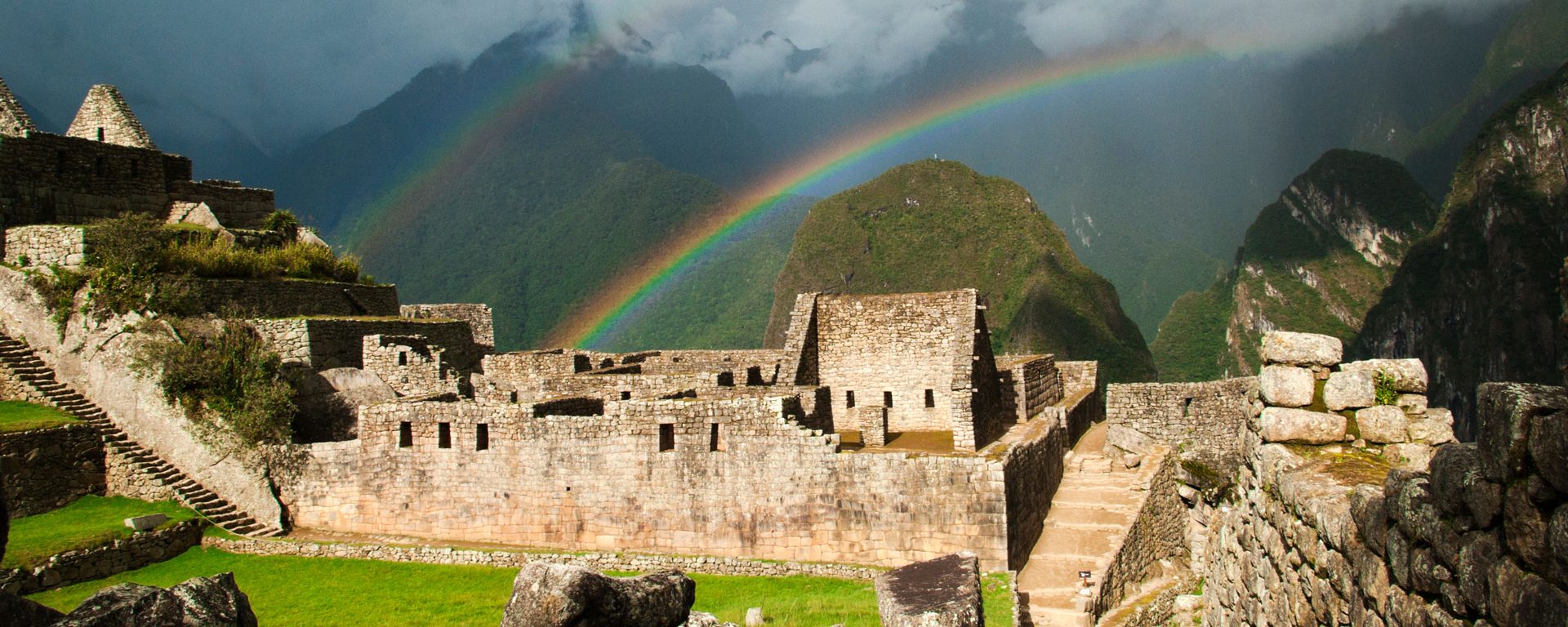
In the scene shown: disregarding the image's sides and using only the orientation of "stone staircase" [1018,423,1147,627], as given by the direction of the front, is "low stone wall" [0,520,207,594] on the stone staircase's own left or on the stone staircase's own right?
on the stone staircase's own right

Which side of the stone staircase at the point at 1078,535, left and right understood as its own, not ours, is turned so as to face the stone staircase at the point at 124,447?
right

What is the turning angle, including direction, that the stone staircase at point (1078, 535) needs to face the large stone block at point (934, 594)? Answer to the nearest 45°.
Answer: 0° — it already faces it

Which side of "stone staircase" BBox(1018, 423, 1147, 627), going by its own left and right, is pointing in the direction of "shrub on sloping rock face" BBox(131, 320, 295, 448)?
right

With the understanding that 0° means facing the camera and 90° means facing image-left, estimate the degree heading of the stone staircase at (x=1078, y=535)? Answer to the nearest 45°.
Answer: approximately 0°

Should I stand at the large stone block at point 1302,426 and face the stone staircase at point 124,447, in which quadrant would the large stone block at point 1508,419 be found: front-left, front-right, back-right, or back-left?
back-left

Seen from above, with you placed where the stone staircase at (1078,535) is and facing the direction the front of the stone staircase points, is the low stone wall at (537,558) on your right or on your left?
on your right
